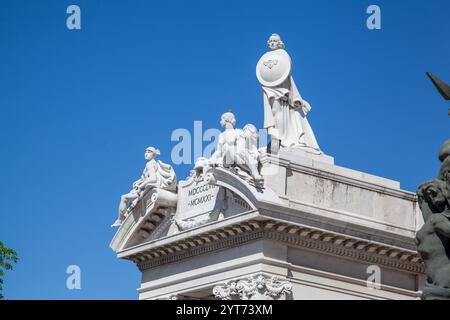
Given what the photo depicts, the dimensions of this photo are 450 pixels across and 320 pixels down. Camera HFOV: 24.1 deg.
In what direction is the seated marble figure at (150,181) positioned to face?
to the viewer's left
